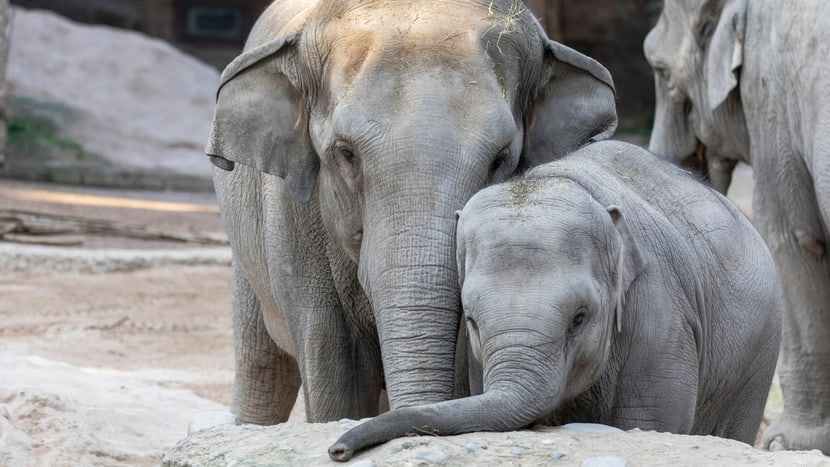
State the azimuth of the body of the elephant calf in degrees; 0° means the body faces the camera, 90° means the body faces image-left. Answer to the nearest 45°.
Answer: approximately 45°

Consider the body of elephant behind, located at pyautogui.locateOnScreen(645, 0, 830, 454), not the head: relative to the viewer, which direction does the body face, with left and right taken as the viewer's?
facing to the left of the viewer

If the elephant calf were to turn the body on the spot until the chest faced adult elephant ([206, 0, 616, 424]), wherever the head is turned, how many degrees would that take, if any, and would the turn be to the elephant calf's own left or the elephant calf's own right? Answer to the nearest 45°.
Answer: approximately 45° to the elephant calf's own right

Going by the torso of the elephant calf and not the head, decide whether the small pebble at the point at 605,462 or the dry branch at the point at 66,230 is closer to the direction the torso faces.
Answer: the small pebble

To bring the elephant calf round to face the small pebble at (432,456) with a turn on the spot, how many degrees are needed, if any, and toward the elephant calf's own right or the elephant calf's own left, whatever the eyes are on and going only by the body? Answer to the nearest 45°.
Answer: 0° — it already faces it

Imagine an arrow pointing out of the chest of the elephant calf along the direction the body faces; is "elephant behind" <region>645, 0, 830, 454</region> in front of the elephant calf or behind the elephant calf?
behind
